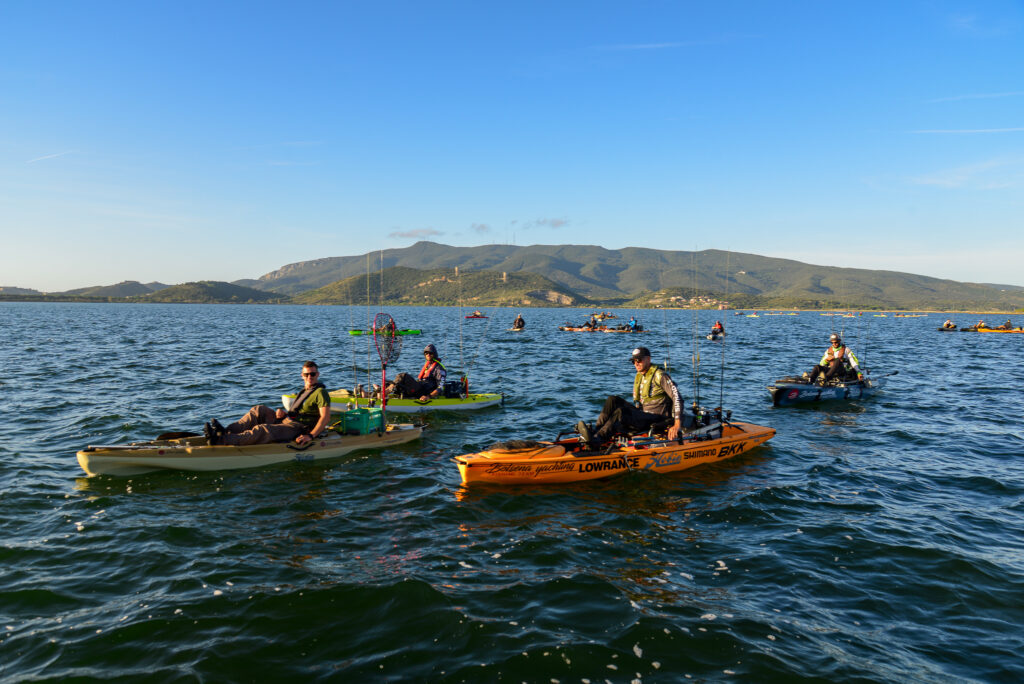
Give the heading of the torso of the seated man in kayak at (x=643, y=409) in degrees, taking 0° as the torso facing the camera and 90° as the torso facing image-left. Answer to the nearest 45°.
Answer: approximately 45°

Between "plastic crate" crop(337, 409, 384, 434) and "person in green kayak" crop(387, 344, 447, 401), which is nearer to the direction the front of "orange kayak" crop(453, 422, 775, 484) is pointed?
the plastic crate

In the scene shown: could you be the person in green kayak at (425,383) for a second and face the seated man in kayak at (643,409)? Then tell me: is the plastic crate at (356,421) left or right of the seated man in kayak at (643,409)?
right
